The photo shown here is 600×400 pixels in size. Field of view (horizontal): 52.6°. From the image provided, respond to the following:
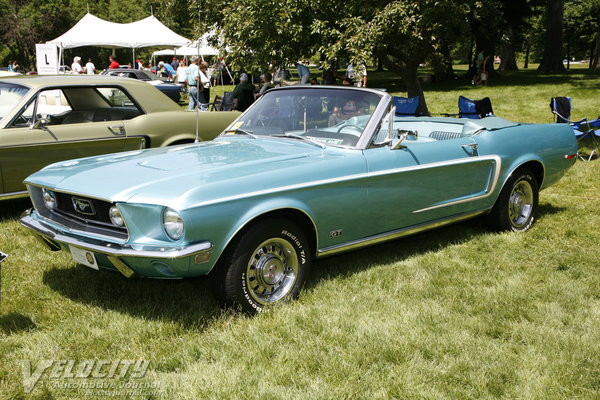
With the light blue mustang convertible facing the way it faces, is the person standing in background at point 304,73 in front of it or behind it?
behind

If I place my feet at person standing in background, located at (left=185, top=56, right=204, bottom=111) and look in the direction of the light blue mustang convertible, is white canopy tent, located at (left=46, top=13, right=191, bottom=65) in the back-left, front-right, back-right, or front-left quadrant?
back-right

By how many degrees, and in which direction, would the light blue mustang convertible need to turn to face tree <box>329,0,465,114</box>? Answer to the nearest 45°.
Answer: approximately 135° to its right

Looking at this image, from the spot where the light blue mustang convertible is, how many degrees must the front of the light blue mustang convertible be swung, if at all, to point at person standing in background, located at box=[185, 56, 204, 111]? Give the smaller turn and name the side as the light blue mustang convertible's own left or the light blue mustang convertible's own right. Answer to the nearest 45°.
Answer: approximately 135° to the light blue mustang convertible's own right

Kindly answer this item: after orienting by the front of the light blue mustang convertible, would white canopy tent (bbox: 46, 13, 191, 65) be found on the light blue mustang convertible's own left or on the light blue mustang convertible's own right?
on the light blue mustang convertible's own right

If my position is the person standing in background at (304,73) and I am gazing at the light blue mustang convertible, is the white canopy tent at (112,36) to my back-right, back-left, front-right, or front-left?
back-right

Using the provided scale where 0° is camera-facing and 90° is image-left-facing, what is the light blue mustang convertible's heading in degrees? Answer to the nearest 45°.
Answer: approximately 45°

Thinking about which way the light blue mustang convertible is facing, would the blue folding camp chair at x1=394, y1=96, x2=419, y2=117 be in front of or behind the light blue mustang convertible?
behind

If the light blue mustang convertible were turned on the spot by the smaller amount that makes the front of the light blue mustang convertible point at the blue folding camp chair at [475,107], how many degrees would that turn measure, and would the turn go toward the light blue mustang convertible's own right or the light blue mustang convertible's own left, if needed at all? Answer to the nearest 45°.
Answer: approximately 180°

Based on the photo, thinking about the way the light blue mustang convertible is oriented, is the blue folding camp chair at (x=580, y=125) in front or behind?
behind
